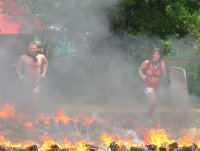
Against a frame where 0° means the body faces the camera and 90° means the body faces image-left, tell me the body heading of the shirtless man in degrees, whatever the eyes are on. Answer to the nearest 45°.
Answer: approximately 0°
